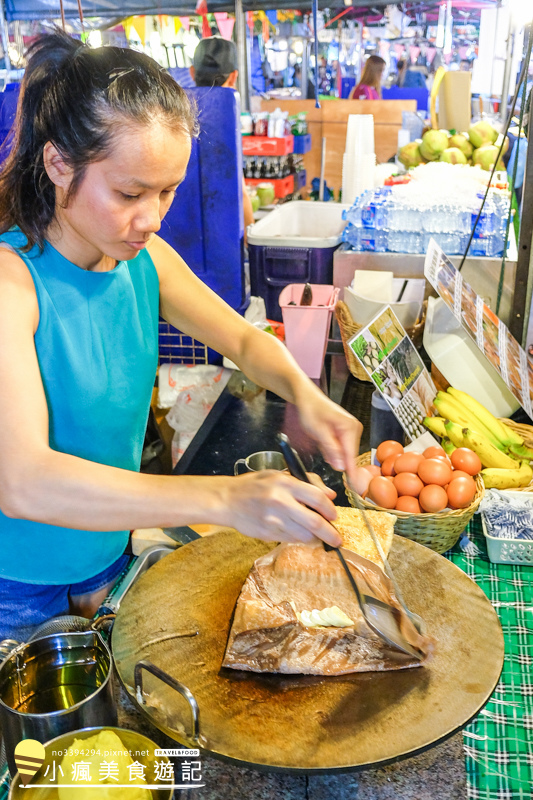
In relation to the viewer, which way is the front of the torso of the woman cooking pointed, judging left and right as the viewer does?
facing the viewer and to the right of the viewer

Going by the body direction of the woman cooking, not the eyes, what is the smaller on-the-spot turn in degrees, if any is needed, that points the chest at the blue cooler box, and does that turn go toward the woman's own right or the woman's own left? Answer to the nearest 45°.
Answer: approximately 135° to the woman's own left

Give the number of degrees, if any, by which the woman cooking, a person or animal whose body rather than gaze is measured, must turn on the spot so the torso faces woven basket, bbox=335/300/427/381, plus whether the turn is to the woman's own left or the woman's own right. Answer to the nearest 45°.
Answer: approximately 90° to the woman's own left

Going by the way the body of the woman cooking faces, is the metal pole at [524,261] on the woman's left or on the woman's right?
on the woman's left

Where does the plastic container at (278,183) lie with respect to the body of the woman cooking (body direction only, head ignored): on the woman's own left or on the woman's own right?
on the woman's own left

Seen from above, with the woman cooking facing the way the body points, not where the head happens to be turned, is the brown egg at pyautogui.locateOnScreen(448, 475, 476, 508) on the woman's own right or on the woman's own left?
on the woman's own left

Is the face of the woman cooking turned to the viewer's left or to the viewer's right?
to the viewer's right
